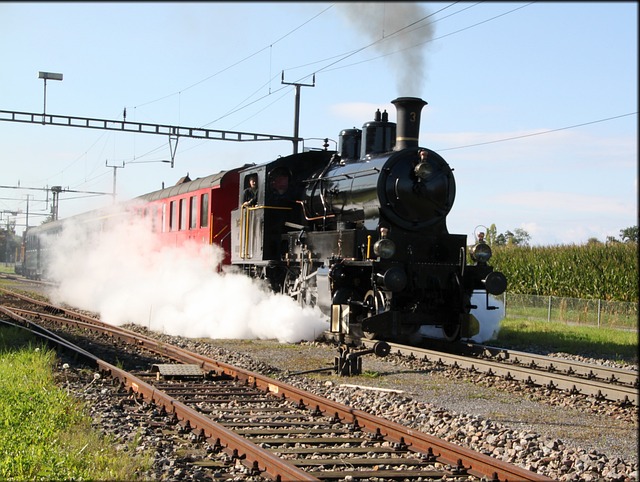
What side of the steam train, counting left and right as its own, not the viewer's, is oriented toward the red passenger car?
back

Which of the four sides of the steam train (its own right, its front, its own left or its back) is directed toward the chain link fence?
left

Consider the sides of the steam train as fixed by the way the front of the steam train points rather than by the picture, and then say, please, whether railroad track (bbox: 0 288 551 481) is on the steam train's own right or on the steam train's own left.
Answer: on the steam train's own right

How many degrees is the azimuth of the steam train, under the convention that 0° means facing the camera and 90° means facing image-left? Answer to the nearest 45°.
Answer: approximately 315°

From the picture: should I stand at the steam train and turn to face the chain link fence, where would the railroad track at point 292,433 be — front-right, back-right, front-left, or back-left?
back-right
